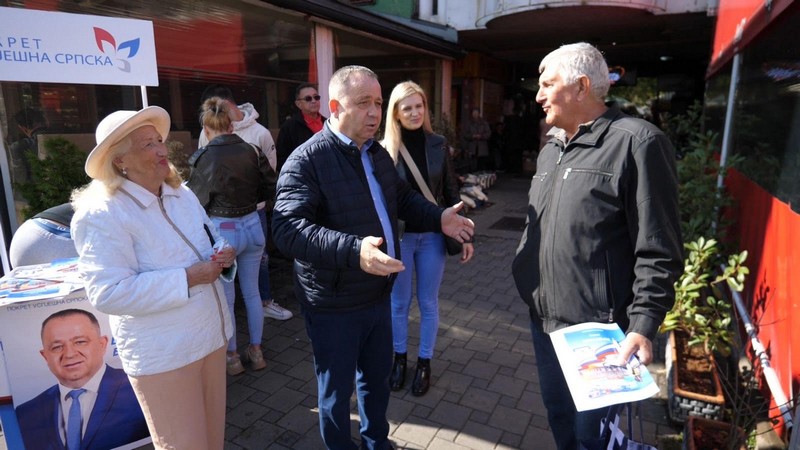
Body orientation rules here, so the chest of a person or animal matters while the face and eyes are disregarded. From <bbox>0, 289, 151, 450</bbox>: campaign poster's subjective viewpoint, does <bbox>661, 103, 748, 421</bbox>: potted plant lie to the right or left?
on its left

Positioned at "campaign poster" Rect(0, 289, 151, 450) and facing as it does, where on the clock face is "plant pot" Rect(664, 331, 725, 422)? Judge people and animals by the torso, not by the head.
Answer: The plant pot is roughly at 10 o'clock from the campaign poster.

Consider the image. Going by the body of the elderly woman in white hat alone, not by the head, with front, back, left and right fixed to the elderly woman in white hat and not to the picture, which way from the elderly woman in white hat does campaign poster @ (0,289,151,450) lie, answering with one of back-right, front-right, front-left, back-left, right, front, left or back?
back

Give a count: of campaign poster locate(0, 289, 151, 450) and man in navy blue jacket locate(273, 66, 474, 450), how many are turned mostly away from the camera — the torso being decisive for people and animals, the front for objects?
0

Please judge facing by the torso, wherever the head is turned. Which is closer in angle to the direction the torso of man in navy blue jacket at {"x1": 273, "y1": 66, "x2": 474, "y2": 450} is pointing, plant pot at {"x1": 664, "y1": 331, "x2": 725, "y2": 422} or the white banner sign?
the plant pot

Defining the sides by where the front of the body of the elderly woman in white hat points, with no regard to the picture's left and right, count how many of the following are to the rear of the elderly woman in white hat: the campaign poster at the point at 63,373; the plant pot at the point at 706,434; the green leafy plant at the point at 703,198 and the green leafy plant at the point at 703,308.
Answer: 1

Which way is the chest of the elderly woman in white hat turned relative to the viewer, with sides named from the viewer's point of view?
facing the viewer and to the right of the viewer

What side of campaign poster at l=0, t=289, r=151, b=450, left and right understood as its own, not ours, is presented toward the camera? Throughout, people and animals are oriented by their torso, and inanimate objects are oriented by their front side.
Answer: front

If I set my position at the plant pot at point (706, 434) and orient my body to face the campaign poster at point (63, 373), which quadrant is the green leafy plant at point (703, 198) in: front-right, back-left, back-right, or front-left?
back-right

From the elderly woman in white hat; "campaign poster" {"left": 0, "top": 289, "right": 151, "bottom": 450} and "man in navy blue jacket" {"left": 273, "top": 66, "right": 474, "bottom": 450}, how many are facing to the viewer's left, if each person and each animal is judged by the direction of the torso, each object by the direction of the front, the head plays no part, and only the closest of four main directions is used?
0
